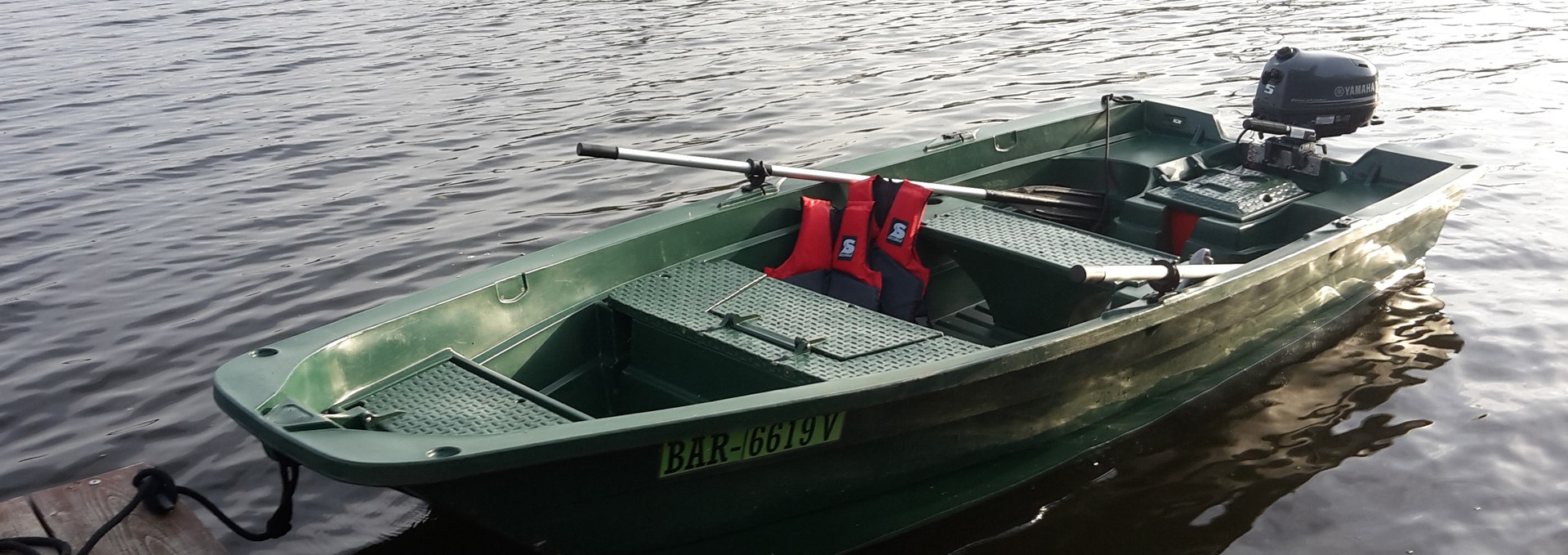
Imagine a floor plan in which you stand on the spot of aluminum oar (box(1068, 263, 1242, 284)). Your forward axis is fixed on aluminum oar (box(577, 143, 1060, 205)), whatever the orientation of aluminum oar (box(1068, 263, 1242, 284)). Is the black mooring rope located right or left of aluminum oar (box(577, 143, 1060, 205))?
left

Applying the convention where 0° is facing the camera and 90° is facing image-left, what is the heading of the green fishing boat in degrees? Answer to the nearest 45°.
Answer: approximately 45°
